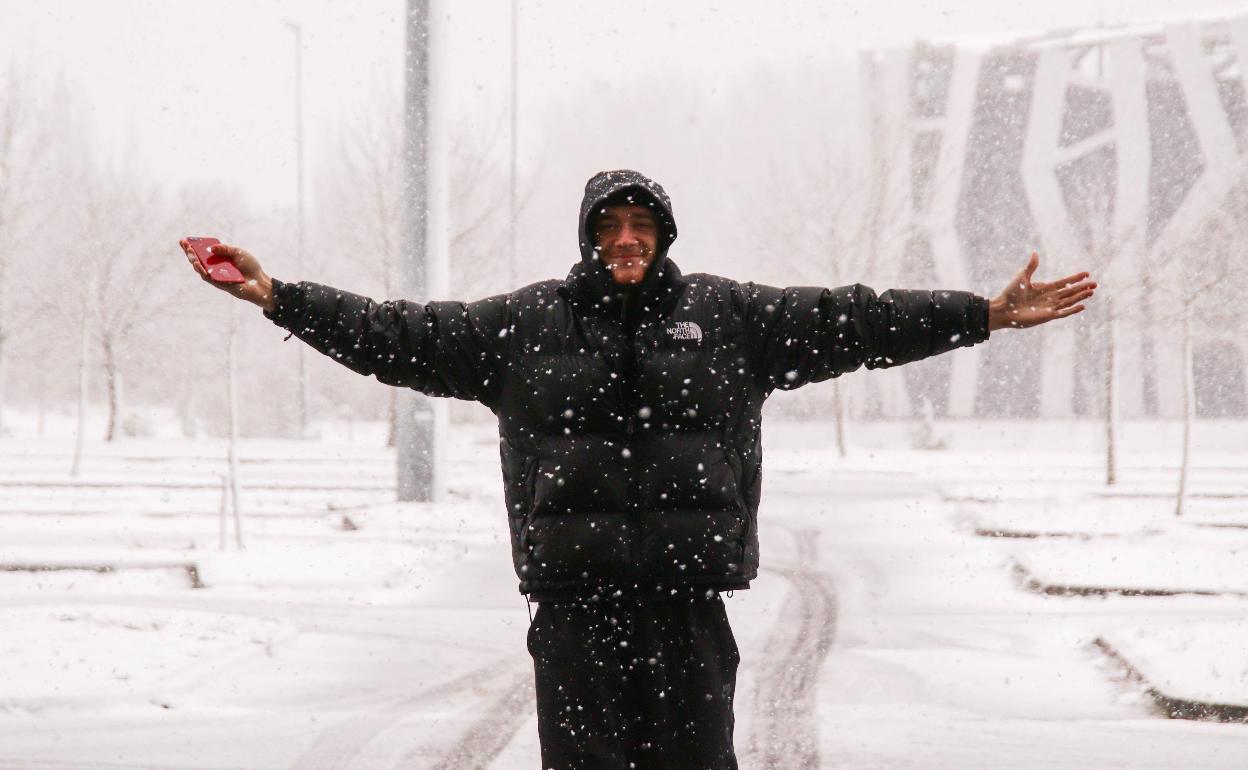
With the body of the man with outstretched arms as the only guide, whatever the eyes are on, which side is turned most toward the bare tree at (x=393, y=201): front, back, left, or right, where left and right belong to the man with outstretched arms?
back

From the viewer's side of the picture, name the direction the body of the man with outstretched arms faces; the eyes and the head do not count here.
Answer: toward the camera

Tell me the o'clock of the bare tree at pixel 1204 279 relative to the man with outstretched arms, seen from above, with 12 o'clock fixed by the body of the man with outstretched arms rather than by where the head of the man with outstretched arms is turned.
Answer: The bare tree is roughly at 7 o'clock from the man with outstretched arms.

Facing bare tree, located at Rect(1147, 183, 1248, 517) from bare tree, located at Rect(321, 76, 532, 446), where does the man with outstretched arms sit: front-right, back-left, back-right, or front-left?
front-right

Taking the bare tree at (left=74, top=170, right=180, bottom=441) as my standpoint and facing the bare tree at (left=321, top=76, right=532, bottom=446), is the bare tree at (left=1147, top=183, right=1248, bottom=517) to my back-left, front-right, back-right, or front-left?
front-right

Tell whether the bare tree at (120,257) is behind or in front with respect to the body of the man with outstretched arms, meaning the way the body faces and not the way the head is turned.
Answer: behind
